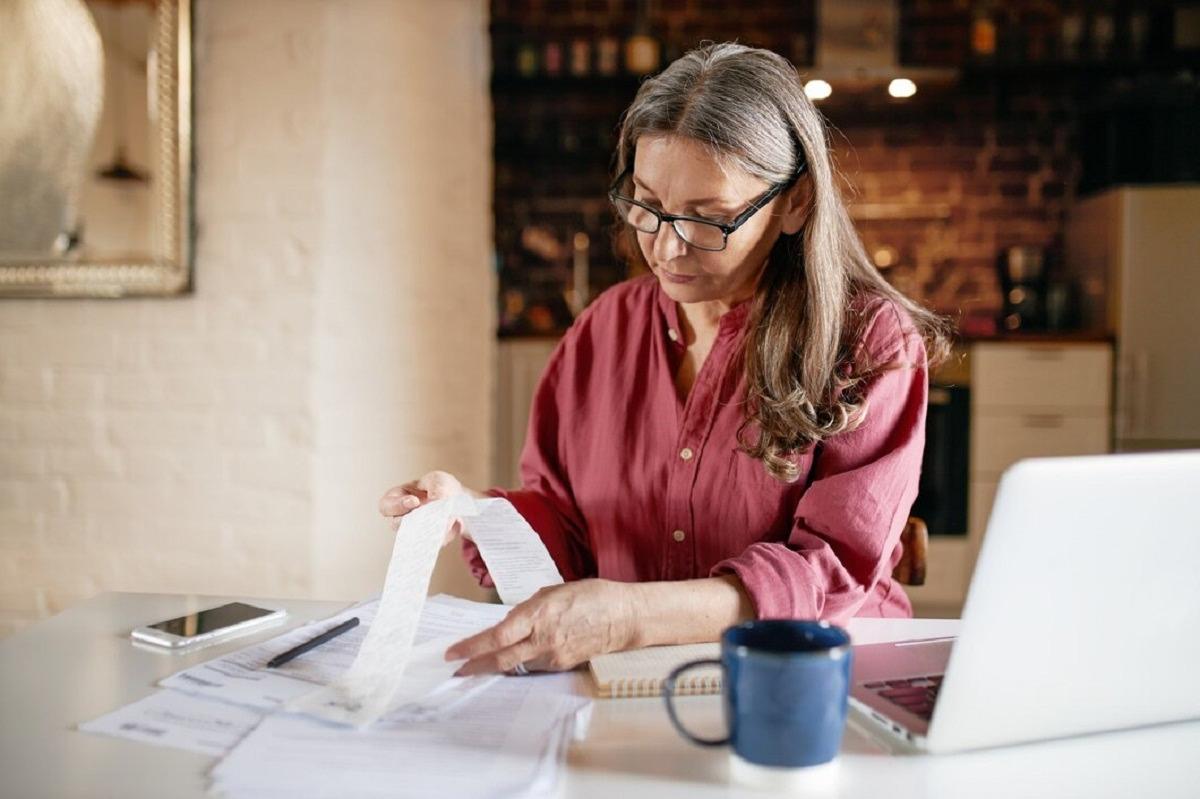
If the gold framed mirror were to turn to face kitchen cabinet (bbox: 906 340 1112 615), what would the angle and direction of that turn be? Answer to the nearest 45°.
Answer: approximately 90° to its left

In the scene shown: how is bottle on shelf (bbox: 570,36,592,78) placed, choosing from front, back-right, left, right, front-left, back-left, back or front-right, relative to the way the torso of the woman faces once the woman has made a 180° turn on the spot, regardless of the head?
front-left

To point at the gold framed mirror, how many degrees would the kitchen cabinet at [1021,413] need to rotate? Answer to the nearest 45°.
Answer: approximately 45° to its right

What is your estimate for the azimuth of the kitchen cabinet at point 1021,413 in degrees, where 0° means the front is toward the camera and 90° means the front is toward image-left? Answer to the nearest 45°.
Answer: approximately 0°

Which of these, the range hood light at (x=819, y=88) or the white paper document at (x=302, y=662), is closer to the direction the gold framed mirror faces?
the white paper document

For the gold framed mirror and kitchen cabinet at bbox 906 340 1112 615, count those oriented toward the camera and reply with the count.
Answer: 2

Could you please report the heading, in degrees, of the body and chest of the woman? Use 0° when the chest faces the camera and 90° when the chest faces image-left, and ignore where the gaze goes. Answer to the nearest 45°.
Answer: approximately 45°
